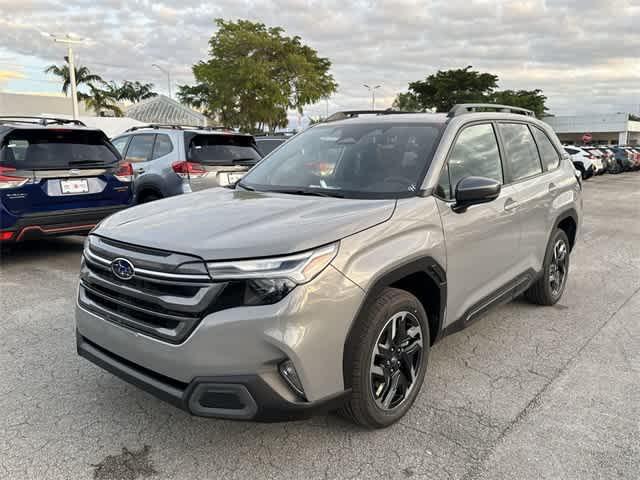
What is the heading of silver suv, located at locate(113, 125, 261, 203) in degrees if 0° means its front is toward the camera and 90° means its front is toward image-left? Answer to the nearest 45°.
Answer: approximately 135°

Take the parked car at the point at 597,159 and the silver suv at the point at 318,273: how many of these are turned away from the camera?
0

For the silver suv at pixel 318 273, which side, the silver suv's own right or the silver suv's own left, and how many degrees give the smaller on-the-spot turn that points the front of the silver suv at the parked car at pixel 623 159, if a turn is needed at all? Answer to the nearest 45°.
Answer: approximately 180°

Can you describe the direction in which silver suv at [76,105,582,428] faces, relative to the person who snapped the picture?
facing the viewer and to the left of the viewer

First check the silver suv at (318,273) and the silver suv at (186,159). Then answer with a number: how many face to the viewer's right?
0

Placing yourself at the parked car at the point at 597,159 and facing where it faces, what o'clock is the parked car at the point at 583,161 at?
the parked car at the point at 583,161 is roughly at 9 o'clock from the parked car at the point at 597,159.

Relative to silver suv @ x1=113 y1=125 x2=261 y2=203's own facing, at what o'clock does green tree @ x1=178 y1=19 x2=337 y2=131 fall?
The green tree is roughly at 2 o'clock from the silver suv.

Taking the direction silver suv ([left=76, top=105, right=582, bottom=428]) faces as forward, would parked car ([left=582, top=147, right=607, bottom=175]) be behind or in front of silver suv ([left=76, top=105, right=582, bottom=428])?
behind

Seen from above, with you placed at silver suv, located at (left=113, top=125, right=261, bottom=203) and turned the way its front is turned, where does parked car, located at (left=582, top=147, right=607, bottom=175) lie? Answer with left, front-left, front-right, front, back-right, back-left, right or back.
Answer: right
